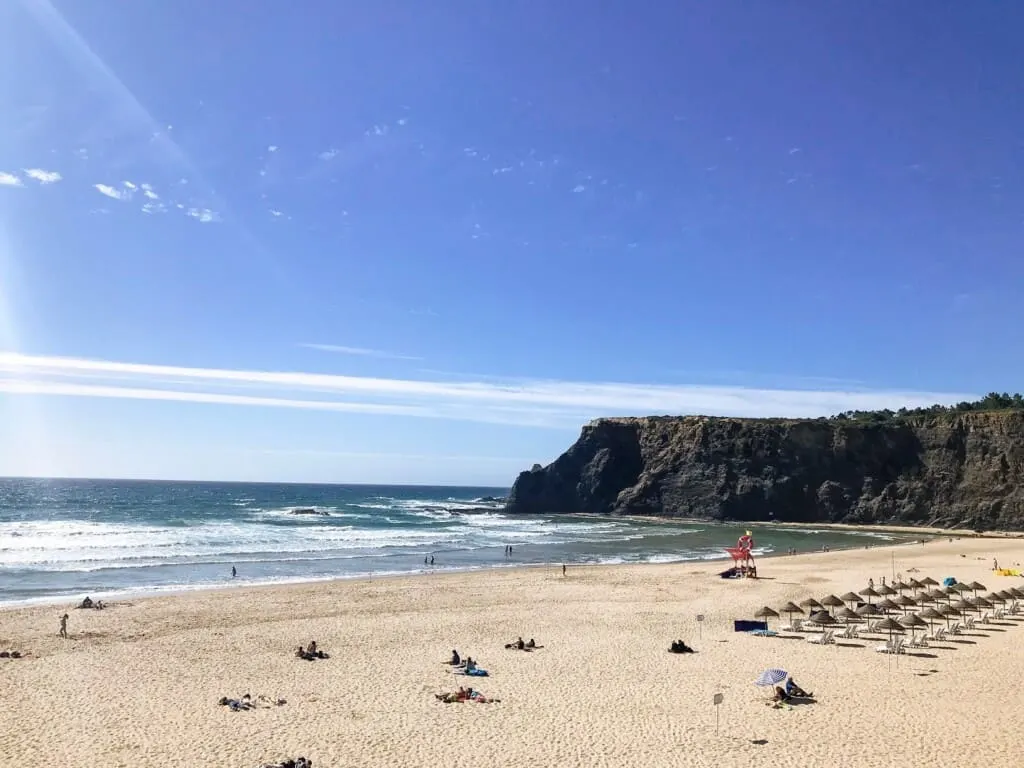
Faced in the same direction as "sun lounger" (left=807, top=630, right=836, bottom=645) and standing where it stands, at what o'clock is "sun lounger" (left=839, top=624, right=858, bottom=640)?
"sun lounger" (left=839, top=624, right=858, bottom=640) is roughly at 4 o'clock from "sun lounger" (left=807, top=630, right=836, bottom=645).

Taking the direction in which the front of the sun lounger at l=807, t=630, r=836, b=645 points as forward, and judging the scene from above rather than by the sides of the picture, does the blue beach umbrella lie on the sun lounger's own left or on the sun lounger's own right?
on the sun lounger's own left

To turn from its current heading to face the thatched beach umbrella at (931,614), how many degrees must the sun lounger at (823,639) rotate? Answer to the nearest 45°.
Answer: approximately 135° to its right

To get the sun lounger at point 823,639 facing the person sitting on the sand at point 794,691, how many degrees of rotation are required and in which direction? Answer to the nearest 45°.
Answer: approximately 90° to its left

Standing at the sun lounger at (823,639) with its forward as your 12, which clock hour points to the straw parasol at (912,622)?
The straw parasol is roughly at 5 o'clock from the sun lounger.

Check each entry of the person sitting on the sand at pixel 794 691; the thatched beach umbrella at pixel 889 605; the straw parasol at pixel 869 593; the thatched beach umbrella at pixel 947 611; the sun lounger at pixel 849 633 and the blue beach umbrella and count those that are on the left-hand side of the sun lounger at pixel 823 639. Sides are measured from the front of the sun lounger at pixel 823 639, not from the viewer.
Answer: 2

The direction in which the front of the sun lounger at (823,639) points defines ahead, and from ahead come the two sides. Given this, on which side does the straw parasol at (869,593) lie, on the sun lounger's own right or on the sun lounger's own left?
on the sun lounger's own right

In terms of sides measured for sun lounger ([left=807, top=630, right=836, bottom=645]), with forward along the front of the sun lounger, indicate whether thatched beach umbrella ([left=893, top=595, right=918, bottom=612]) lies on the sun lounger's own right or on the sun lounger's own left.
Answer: on the sun lounger's own right

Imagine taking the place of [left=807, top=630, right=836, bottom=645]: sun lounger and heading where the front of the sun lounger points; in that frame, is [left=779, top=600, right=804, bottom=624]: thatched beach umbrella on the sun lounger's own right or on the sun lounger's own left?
on the sun lounger's own right

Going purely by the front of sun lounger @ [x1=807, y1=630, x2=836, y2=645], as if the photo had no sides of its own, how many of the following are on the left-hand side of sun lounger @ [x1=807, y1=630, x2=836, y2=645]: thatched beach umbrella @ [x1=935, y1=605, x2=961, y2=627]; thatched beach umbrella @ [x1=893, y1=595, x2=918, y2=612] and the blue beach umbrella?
1

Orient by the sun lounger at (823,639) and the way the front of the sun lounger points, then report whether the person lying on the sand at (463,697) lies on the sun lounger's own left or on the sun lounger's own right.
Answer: on the sun lounger's own left

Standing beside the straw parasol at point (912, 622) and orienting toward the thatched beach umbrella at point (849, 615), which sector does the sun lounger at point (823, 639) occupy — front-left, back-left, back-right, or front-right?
front-left

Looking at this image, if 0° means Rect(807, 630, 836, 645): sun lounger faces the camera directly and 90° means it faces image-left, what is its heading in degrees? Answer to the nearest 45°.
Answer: approximately 90°
